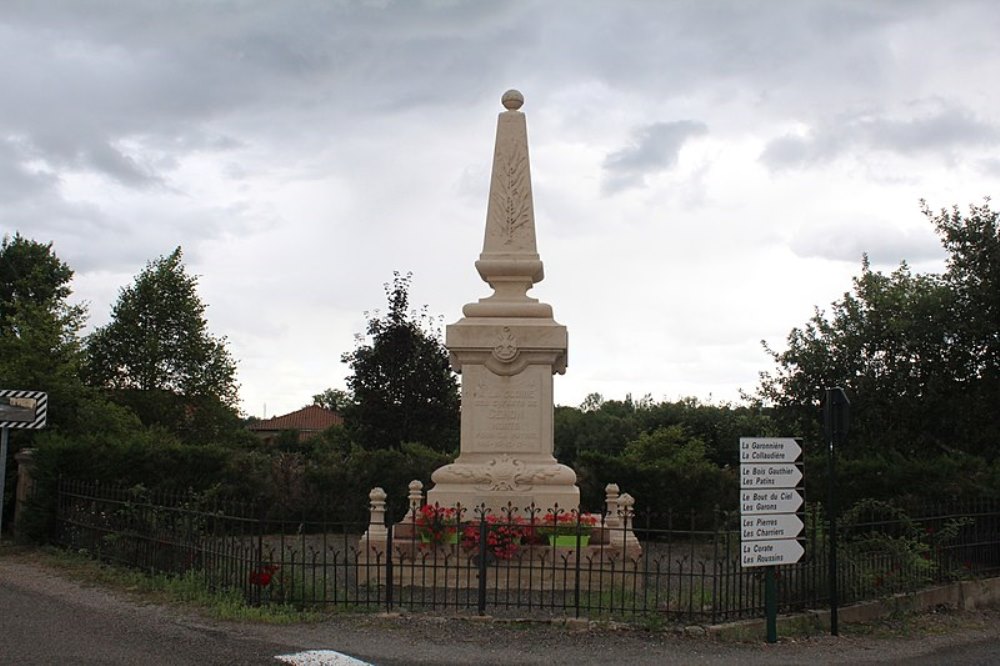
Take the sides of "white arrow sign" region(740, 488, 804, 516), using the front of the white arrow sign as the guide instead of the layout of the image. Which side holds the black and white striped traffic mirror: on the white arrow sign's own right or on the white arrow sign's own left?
on the white arrow sign's own right

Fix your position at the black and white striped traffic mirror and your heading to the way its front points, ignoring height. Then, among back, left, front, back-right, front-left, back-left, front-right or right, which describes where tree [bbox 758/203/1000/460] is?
left

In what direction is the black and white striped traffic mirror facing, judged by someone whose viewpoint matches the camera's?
facing the viewer

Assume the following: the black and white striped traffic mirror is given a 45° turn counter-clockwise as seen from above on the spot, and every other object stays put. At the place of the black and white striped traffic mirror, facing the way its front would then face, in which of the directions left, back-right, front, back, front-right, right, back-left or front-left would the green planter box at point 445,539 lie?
front

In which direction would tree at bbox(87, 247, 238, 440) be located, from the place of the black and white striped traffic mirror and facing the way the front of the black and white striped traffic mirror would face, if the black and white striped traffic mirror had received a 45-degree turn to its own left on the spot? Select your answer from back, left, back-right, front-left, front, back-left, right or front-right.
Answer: back-left

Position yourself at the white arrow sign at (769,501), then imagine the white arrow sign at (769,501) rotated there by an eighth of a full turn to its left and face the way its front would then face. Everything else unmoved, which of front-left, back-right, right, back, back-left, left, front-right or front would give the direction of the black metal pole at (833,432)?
left

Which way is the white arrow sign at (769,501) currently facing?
toward the camera

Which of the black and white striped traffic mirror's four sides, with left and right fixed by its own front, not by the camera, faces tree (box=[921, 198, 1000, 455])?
left

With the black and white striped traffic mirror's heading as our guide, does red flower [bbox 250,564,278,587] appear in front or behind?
in front

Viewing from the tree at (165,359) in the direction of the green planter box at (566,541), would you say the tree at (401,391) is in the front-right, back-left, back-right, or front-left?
front-left

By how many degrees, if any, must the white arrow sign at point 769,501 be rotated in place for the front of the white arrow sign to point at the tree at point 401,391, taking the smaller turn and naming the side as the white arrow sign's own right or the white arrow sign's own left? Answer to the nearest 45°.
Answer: approximately 135° to the white arrow sign's own right

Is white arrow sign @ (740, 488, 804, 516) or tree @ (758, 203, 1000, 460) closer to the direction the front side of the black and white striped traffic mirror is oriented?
the white arrow sign
